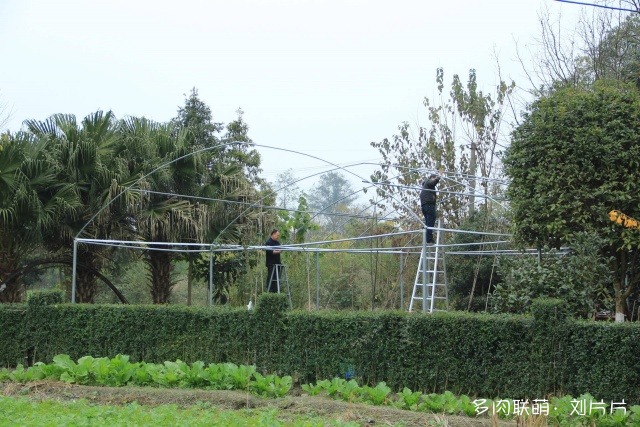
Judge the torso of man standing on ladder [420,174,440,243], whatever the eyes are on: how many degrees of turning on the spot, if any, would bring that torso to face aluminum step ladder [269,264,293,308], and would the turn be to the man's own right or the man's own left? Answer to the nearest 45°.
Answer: approximately 135° to the man's own left

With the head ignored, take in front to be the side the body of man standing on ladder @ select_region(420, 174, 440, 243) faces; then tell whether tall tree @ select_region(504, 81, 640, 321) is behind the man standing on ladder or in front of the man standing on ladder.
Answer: in front

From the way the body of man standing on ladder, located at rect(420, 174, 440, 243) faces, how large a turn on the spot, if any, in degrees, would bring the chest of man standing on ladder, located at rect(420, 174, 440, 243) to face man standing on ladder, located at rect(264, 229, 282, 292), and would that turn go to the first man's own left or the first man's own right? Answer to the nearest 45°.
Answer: approximately 135° to the first man's own left

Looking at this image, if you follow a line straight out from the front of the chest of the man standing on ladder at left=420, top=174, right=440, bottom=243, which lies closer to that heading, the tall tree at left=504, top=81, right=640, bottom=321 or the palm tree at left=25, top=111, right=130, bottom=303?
the tall tree

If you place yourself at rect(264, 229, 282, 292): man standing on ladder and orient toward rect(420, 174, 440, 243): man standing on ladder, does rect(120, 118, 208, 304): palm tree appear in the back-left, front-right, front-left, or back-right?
back-right
